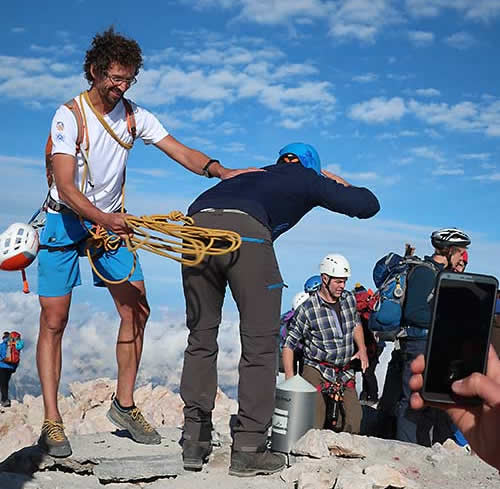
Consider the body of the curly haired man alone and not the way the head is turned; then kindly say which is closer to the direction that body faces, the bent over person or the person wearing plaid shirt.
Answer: the bent over person

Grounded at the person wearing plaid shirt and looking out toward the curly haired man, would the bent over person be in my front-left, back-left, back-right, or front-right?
front-left

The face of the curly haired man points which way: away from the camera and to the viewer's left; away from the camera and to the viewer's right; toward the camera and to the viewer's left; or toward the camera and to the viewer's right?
toward the camera and to the viewer's right

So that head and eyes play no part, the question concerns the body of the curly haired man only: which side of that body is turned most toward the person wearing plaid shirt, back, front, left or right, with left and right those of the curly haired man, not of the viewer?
left

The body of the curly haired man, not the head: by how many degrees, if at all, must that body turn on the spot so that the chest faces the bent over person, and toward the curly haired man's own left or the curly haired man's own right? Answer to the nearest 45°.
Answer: approximately 45° to the curly haired man's own left

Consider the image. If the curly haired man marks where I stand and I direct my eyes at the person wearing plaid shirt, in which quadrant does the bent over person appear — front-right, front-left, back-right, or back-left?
front-right

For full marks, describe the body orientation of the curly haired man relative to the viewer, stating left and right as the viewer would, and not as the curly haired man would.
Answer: facing the viewer and to the right of the viewer

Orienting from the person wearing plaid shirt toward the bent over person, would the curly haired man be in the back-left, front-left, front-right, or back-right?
front-right
